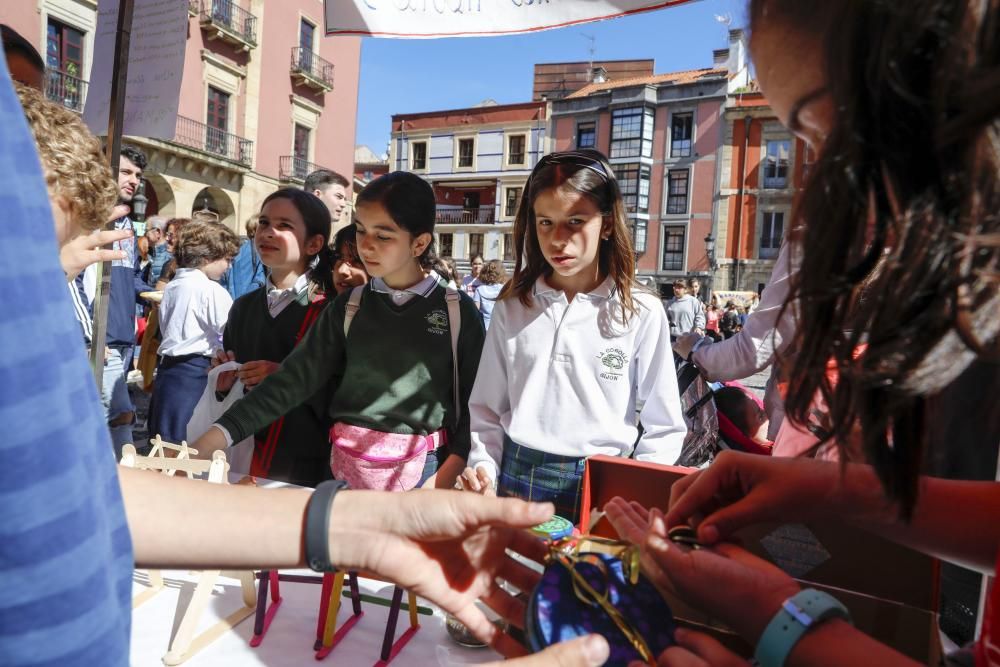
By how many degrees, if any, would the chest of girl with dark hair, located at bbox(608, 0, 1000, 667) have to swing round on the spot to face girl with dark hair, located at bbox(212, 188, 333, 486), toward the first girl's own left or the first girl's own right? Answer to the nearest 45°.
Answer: approximately 45° to the first girl's own right

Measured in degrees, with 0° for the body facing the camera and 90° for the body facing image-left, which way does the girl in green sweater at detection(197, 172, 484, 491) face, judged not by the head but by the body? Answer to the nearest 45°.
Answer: approximately 45°

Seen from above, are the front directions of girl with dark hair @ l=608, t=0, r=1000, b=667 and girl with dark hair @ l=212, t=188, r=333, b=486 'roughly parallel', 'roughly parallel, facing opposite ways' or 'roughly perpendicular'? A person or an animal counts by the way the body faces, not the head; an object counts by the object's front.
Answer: roughly perpendicular

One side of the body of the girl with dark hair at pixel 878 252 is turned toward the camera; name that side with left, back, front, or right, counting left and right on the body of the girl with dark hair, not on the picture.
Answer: left

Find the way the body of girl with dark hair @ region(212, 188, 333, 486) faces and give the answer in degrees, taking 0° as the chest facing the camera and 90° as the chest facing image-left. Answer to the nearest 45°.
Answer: approximately 45°

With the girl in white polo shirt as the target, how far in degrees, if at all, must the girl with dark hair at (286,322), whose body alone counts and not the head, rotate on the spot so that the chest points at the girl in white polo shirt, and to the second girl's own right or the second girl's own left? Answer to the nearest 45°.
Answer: approximately 90° to the second girl's own left

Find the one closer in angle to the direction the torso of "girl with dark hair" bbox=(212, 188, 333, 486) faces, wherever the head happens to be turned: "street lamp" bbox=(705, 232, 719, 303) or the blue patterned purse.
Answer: the blue patterned purse
